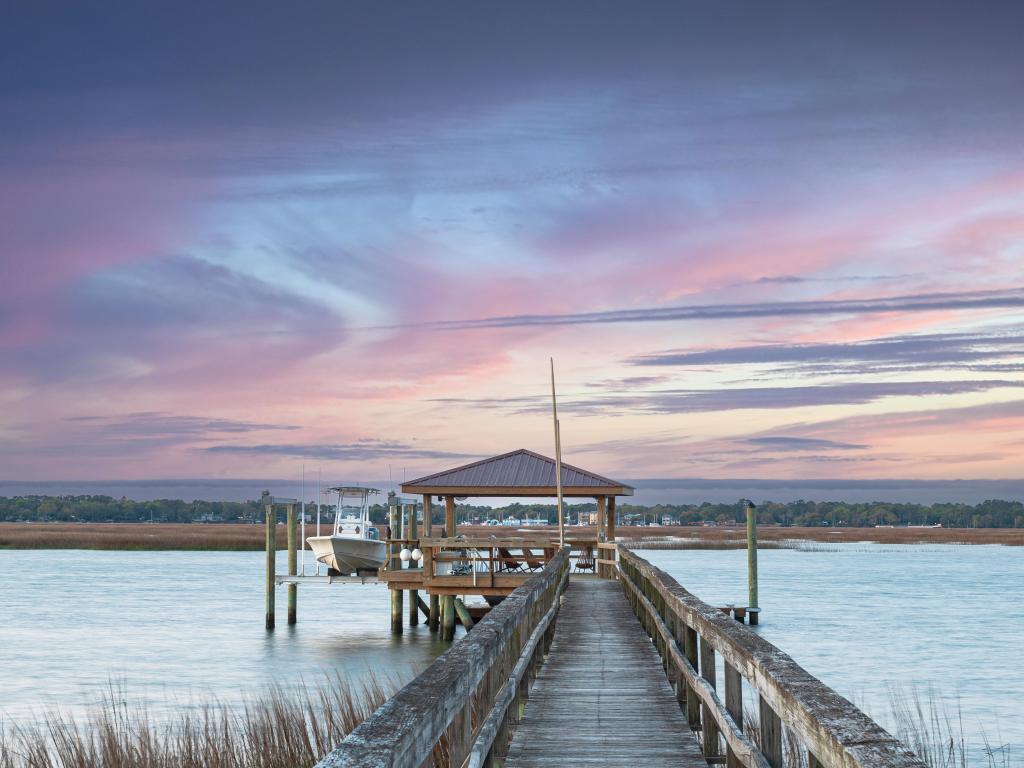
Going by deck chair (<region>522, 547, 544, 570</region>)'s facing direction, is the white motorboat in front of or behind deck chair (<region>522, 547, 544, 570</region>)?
behind

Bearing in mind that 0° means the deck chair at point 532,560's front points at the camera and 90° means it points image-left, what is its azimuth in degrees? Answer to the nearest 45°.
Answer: approximately 270°

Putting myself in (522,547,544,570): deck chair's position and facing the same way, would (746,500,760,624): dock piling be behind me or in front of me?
in front
